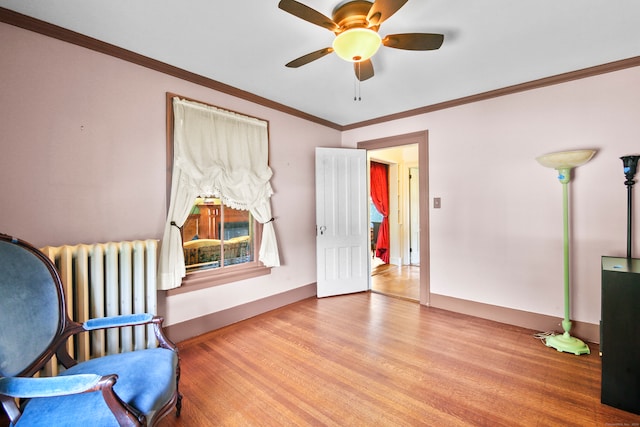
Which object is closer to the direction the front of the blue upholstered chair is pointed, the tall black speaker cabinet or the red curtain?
the tall black speaker cabinet

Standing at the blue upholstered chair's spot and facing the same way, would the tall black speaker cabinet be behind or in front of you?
in front

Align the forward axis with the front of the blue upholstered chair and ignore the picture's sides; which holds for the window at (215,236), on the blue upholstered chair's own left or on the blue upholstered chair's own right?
on the blue upholstered chair's own left

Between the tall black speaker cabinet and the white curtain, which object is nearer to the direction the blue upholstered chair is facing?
the tall black speaker cabinet

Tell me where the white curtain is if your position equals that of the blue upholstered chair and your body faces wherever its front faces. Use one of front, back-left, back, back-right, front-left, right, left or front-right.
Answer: left

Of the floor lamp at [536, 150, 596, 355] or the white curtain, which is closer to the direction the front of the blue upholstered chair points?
the floor lamp

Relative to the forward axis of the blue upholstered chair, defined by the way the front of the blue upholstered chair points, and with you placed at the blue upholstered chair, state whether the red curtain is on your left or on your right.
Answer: on your left

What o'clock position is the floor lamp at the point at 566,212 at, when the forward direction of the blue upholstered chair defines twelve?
The floor lamp is roughly at 11 o'clock from the blue upholstered chair.
